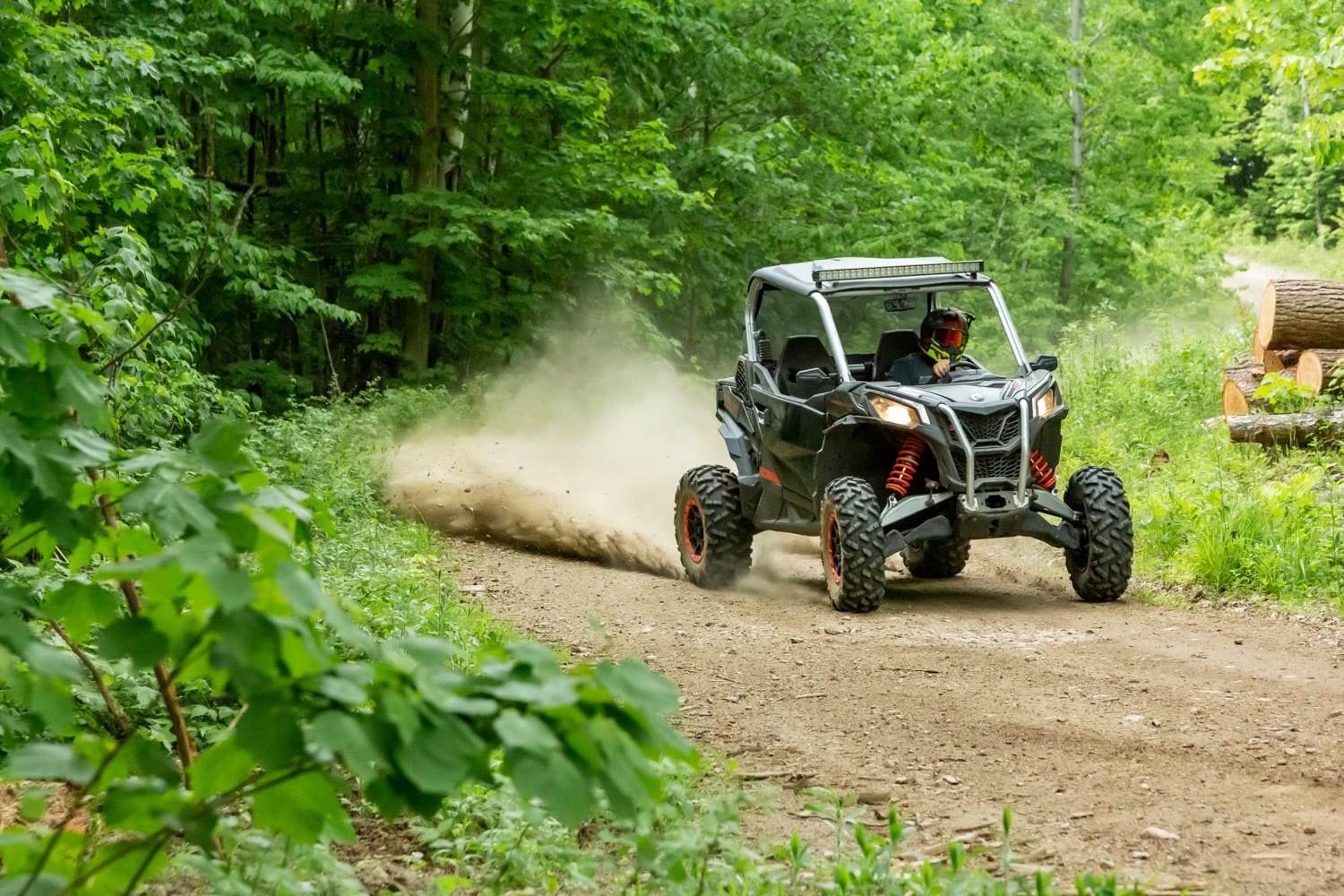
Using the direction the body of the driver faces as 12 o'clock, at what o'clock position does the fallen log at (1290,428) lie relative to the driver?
The fallen log is roughly at 9 o'clock from the driver.

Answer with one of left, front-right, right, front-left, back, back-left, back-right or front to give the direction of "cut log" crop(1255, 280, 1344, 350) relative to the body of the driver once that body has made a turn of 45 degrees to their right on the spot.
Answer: back-left

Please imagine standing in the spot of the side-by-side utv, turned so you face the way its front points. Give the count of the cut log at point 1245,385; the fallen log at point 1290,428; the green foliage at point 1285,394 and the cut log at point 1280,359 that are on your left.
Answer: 4

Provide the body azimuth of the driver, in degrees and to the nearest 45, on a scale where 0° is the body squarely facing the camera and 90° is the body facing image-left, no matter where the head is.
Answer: approximately 315°

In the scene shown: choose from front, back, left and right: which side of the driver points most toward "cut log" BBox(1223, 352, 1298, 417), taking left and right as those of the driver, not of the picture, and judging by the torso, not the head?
left

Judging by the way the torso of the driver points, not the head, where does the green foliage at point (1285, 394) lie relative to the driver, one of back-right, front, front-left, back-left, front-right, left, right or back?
left

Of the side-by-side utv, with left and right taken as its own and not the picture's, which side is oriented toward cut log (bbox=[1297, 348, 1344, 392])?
left

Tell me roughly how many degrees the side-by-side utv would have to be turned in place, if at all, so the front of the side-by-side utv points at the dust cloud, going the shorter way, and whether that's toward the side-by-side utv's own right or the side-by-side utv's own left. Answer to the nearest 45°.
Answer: approximately 180°

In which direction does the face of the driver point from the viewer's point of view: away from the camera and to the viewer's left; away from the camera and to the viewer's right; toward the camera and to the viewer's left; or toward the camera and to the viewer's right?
toward the camera and to the viewer's right

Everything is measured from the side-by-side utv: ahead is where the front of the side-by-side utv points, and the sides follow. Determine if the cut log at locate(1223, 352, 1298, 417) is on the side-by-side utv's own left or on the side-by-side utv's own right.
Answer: on the side-by-side utv's own left

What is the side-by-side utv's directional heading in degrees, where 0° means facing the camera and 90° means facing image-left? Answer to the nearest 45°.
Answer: approximately 315°

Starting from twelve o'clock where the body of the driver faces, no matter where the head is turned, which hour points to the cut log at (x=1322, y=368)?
The cut log is roughly at 9 o'clock from the driver.
